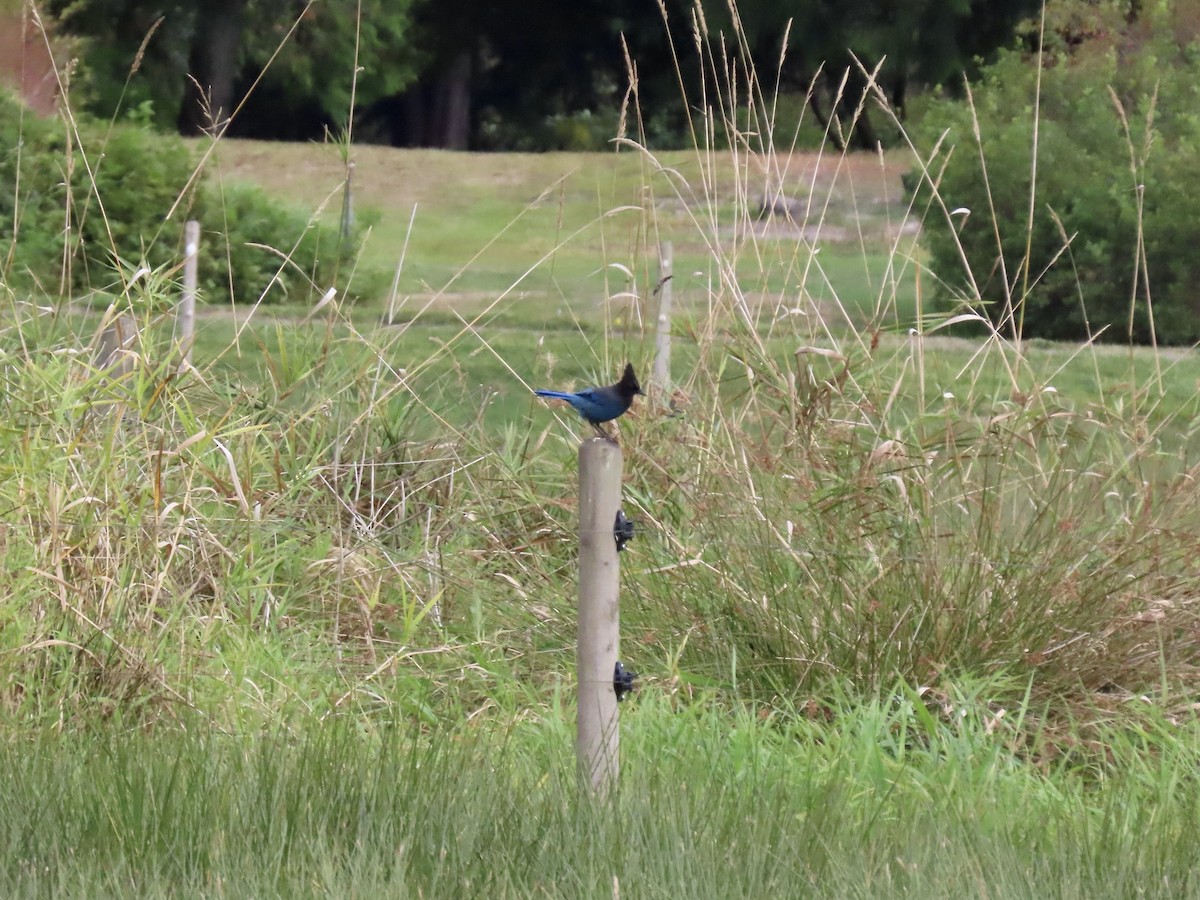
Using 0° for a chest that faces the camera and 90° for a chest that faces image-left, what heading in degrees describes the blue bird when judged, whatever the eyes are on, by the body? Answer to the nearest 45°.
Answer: approximately 270°

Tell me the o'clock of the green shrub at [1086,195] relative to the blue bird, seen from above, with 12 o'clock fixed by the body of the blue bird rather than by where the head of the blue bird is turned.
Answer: The green shrub is roughly at 10 o'clock from the blue bird.

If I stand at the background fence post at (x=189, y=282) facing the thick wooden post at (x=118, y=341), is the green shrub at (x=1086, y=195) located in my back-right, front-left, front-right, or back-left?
back-left

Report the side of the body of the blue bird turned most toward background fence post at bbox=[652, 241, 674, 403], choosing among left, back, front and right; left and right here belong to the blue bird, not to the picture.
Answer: left

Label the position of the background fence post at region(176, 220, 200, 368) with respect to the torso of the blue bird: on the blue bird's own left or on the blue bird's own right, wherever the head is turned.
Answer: on the blue bird's own left

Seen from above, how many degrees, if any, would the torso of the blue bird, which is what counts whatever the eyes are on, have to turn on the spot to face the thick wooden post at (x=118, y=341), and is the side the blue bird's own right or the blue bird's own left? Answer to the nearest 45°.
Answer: approximately 135° to the blue bird's own left
